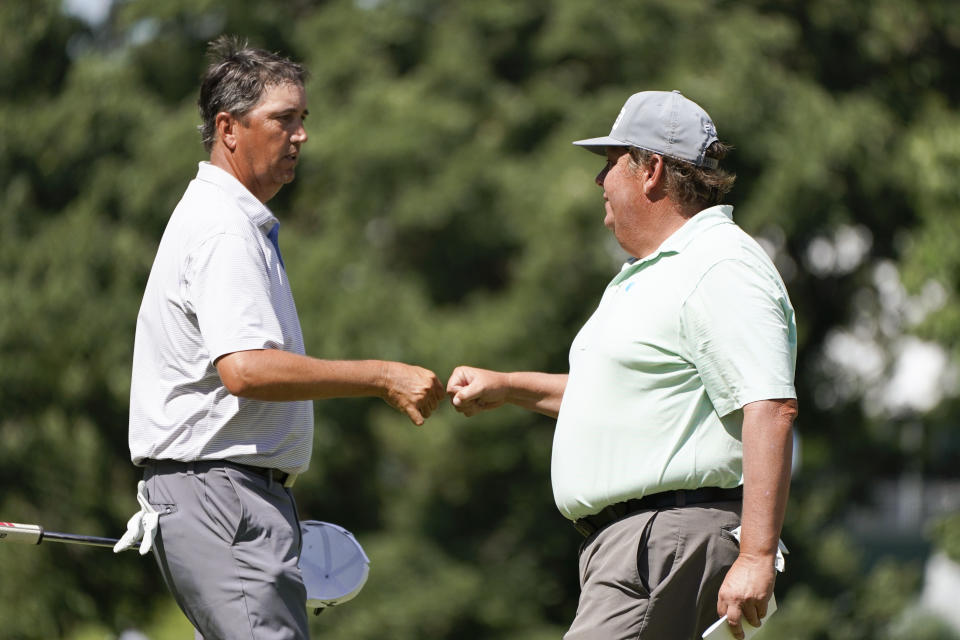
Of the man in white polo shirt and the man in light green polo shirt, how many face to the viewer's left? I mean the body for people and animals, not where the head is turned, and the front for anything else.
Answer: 1

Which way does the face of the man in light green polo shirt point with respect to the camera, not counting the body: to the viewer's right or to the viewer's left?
to the viewer's left

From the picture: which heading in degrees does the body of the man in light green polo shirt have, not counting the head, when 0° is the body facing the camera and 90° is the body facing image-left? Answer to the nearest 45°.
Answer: approximately 90°

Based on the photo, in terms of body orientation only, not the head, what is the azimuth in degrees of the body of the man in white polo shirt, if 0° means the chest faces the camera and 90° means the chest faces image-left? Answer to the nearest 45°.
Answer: approximately 270°

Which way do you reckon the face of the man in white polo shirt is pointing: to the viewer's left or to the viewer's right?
to the viewer's right

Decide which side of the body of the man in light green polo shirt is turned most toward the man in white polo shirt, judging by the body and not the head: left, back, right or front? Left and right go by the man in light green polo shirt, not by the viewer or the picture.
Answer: front

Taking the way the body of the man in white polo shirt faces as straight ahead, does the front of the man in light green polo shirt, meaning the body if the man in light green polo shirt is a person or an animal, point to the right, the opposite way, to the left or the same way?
the opposite way

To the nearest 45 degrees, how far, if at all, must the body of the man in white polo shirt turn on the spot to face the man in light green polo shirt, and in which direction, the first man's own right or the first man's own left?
0° — they already face them
